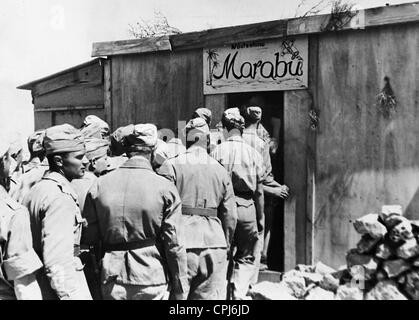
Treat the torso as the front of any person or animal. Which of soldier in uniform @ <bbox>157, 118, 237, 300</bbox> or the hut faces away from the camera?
the soldier in uniform

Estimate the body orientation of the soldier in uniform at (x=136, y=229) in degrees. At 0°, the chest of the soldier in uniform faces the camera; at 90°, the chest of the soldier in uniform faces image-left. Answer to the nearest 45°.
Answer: approximately 180°

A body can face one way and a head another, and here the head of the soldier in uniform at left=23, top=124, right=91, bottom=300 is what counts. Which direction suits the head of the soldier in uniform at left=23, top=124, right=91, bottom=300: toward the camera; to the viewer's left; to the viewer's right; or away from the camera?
to the viewer's right

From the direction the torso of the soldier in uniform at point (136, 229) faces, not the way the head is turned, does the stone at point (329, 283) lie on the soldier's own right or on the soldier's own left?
on the soldier's own right

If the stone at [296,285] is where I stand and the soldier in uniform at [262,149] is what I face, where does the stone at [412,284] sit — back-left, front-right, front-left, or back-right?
back-right

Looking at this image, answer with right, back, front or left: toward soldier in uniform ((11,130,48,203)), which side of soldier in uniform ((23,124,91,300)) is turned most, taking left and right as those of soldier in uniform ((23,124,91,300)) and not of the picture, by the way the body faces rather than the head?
left

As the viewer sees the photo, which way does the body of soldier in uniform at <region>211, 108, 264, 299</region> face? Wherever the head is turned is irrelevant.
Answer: away from the camera

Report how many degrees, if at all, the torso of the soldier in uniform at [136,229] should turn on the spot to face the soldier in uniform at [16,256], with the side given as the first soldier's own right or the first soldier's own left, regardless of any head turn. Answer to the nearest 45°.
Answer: approximately 135° to the first soldier's own left

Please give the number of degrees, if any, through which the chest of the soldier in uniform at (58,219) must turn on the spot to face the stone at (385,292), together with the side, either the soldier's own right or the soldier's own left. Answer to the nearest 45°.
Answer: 0° — they already face it

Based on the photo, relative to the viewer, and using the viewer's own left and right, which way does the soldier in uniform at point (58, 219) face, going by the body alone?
facing to the right of the viewer

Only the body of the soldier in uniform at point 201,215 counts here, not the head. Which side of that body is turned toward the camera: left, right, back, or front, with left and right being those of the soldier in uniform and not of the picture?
back

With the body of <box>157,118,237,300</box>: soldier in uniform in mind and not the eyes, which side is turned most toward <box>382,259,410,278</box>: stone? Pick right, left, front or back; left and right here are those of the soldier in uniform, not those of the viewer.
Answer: right
